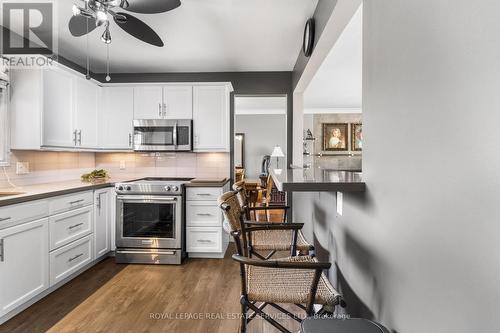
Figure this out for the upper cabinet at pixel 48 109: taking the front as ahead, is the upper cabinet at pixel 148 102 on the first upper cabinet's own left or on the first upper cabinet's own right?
on the first upper cabinet's own left

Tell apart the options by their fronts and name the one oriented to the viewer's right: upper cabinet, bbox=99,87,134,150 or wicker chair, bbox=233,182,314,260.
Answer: the wicker chair

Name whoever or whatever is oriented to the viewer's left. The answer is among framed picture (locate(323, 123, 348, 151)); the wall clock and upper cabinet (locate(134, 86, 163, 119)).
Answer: the wall clock

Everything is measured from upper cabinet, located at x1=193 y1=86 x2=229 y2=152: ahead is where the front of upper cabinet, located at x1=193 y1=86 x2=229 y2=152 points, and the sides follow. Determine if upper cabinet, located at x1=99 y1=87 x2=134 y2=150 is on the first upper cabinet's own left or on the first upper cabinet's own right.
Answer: on the first upper cabinet's own right

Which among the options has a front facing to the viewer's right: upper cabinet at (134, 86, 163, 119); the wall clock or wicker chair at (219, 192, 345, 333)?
the wicker chair

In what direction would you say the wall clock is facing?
to the viewer's left

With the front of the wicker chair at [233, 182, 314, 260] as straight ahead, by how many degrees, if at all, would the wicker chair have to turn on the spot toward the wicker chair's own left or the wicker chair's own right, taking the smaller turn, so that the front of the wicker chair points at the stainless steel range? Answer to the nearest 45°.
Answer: approximately 135° to the wicker chair's own left

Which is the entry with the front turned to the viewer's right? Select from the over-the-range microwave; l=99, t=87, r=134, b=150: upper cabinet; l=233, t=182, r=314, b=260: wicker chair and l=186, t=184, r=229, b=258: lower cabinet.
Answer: the wicker chair

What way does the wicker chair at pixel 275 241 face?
to the viewer's right

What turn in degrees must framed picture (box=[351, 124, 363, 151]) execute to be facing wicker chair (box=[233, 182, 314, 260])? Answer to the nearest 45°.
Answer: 0° — it already faces it

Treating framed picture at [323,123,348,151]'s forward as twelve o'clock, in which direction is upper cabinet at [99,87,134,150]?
The upper cabinet is roughly at 1 o'clock from the framed picture.

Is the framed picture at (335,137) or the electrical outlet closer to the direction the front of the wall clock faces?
the electrical outlet
